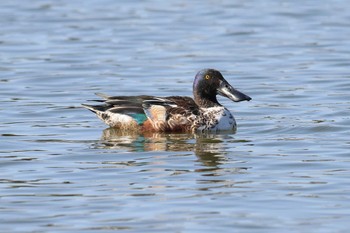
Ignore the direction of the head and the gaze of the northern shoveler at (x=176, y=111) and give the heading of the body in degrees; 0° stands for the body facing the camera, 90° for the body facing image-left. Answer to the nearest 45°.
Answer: approximately 270°
